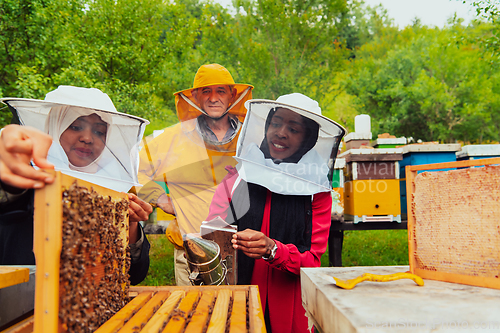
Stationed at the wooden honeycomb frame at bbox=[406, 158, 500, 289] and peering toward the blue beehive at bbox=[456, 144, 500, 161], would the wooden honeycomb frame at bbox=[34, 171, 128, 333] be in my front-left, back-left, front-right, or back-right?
back-left

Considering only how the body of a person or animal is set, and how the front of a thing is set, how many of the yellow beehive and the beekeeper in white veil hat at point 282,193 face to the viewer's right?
0

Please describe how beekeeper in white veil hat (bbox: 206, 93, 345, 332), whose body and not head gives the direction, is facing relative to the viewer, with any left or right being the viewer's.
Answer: facing the viewer and to the left of the viewer

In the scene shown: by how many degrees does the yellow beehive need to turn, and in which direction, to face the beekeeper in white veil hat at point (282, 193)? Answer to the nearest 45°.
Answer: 0° — it already faces them

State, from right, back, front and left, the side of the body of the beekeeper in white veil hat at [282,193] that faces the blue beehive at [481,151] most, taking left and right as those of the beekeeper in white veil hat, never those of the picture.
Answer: back

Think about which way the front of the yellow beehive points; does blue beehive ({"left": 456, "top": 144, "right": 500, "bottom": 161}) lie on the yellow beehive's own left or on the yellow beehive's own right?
on the yellow beehive's own left

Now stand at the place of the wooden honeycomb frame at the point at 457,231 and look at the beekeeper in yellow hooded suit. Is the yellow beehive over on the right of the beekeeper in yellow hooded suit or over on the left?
right

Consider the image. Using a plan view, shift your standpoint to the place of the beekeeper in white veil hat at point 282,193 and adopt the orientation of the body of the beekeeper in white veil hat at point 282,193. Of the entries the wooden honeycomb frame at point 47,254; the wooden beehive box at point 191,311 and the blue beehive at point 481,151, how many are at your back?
1

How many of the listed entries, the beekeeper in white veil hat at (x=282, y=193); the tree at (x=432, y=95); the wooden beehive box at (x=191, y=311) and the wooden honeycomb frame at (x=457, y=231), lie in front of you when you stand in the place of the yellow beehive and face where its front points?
3

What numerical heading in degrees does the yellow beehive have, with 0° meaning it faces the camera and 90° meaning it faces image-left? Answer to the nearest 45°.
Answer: approximately 0°

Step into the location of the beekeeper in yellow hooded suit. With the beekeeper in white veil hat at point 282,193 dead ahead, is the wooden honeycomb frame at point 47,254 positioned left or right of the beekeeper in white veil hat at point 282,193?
right

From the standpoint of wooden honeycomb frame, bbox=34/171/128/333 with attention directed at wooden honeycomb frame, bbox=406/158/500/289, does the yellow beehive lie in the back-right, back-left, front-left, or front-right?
front-left

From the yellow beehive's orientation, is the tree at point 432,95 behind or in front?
behind

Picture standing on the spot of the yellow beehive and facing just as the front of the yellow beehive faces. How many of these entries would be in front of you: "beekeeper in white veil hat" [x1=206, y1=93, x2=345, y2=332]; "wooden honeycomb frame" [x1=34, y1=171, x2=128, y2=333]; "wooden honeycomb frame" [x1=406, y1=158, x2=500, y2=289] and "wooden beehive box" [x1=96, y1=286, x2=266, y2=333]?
4

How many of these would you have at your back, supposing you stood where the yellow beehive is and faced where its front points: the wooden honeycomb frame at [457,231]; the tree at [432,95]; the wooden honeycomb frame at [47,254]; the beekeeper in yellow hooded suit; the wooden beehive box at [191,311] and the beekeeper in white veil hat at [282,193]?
1

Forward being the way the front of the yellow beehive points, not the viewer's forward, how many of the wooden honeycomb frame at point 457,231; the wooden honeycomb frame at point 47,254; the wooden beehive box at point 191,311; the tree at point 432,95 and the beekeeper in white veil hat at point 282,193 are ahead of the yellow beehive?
4

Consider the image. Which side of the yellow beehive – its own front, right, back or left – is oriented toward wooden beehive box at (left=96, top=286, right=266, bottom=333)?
front
